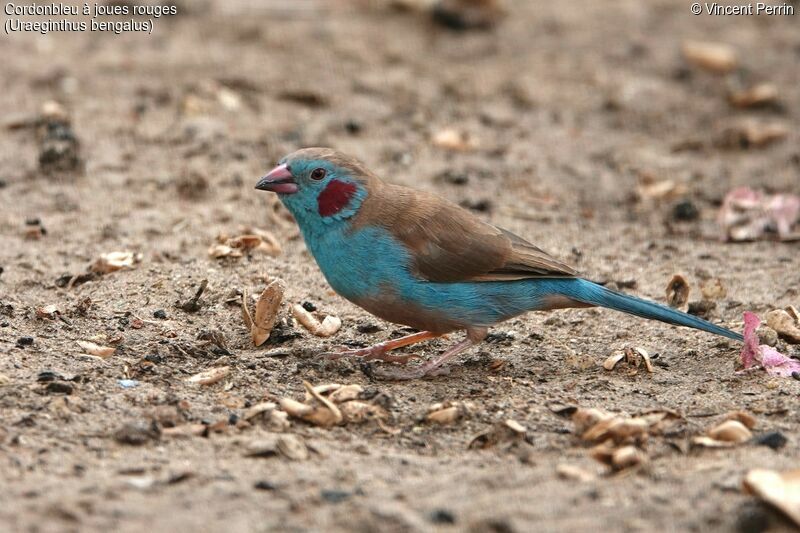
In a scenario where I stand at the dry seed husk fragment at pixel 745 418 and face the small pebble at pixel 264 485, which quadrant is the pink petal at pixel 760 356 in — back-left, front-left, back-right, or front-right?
back-right

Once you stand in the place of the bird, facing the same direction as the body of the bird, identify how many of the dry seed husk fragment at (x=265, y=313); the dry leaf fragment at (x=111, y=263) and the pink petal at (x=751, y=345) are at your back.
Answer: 1

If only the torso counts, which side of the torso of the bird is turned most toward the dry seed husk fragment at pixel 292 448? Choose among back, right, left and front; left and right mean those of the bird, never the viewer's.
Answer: left

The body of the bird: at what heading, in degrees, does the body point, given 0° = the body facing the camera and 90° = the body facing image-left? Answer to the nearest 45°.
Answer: approximately 90°

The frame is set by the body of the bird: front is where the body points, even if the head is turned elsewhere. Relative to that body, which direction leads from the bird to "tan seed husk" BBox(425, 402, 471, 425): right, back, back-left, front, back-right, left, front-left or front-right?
left

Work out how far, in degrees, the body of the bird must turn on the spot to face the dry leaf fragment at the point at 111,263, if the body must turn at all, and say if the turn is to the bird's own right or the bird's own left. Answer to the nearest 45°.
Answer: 0° — it already faces it

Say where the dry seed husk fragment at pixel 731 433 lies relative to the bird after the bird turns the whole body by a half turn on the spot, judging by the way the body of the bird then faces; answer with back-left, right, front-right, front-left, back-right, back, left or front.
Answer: front-right

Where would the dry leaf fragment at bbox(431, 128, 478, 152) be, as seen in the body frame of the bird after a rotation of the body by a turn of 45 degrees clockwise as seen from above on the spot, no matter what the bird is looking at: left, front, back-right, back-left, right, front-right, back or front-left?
front-right

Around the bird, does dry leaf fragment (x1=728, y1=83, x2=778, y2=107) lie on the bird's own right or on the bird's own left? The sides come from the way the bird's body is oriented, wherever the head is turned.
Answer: on the bird's own right

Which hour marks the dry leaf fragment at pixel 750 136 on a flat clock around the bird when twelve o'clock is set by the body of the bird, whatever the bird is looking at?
The dry leaf fragment is roughly at 4 o'clock from the bird.

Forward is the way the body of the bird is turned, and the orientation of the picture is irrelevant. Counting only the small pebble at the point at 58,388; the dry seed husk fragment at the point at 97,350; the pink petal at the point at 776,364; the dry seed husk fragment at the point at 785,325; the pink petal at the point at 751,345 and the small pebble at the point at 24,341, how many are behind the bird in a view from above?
3

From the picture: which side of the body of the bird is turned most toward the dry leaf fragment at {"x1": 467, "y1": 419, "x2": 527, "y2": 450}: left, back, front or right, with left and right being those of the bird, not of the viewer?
left

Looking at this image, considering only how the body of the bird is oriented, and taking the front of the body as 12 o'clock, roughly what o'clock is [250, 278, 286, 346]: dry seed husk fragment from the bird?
The dry seed husk fragment is roughly at 12 o'clock from the bird.

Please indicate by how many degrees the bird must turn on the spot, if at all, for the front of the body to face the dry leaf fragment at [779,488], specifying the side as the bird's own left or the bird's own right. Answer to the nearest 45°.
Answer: approximately 135° to the bird's own left

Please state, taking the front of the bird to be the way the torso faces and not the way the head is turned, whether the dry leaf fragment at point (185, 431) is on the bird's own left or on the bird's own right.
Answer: on the bird's own left

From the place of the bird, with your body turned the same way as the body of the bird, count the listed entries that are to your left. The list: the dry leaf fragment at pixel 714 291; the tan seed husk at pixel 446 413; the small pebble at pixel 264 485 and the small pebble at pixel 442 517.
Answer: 3

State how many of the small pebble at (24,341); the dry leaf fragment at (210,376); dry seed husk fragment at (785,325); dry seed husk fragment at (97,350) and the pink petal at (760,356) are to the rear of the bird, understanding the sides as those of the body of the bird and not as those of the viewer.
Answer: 2

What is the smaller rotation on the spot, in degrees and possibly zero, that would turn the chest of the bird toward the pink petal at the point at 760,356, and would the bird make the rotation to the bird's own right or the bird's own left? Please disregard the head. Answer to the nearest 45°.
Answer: approximately 180°
